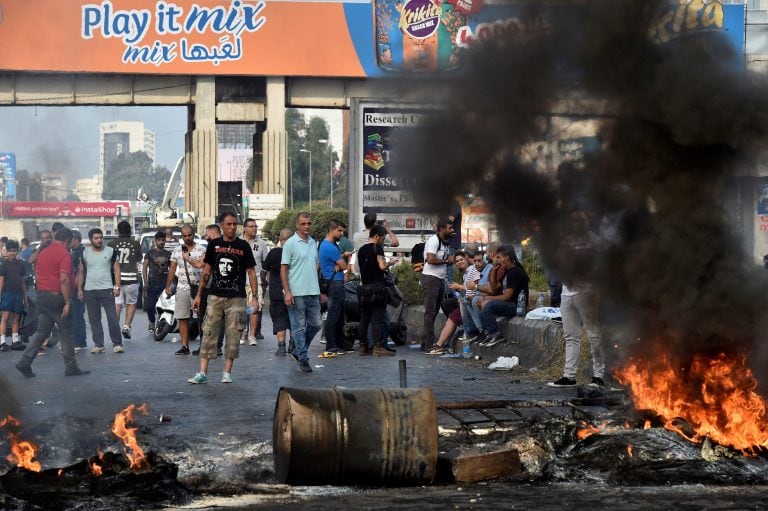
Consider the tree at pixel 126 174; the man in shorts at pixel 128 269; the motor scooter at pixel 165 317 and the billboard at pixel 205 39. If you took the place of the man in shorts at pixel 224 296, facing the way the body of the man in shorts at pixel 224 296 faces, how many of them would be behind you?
4

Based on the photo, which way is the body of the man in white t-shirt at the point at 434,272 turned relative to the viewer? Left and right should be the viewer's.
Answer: facing the viewer and to the right of the viewer

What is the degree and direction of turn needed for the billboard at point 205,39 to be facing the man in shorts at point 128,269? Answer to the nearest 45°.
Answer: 0° — it already faces them

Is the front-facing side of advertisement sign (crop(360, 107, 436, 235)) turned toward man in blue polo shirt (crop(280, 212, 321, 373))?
yes

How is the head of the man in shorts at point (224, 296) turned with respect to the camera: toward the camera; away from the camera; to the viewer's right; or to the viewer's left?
toward the camera

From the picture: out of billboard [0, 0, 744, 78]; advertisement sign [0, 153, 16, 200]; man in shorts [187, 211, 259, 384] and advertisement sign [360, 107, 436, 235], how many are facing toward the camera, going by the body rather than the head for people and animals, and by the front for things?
4

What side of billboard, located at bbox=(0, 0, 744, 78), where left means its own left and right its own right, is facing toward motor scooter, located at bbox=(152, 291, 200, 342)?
front

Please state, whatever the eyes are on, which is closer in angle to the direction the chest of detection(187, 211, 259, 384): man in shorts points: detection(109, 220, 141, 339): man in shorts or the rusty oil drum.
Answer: the rusty oil drum

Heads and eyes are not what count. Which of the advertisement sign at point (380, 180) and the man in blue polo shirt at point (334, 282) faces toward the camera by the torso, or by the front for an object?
the advertisement sign

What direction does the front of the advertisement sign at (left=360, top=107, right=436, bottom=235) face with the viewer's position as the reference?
facing the viewer

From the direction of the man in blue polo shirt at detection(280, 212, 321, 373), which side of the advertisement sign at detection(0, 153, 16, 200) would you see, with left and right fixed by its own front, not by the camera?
front

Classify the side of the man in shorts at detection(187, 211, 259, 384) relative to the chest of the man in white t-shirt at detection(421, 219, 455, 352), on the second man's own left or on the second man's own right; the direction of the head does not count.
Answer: on the second man's own right

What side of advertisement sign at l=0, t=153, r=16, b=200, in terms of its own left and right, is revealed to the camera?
front

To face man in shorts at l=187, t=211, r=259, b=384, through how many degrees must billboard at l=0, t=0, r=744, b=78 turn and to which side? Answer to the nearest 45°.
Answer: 0° — it already faces them
